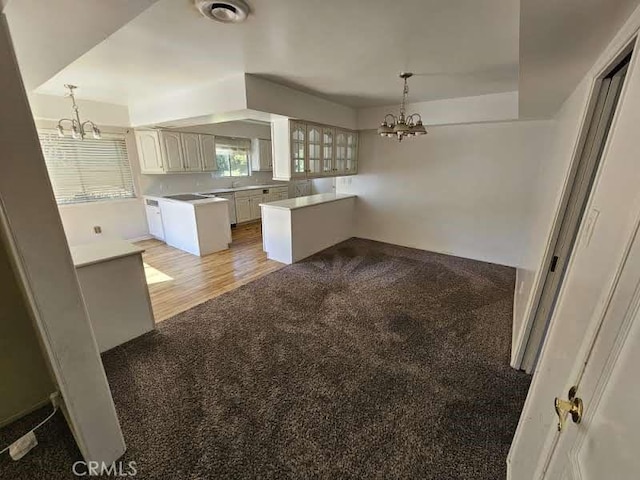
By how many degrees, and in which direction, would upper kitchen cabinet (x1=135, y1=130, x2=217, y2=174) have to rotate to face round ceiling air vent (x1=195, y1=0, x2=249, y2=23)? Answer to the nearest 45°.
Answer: approximately 45° to its right

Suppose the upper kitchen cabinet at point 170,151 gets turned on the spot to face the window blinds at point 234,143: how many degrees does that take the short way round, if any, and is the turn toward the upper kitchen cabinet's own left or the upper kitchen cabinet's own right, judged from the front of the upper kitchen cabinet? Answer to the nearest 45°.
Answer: approximately 90° to the upper kitchen cabinet's own left

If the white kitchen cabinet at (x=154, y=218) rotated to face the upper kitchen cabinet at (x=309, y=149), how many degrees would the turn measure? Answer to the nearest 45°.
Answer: approximately 90° to its left

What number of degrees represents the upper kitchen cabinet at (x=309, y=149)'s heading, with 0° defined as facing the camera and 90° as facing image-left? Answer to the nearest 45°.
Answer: approximately 315°

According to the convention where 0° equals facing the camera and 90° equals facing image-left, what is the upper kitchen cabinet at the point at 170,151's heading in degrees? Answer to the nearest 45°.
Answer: approximately 315°

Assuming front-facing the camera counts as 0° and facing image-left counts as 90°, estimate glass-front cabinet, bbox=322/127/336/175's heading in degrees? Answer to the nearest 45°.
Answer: approximately 315°

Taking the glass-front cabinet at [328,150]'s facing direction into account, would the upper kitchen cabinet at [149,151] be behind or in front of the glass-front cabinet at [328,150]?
behind

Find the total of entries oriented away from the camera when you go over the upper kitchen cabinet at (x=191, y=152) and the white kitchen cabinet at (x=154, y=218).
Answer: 0

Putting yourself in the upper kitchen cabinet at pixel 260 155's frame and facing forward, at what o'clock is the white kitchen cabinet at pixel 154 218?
The white kitchen cabinet is roughly at 3 o'clock from the upper kitchen cabinet.
